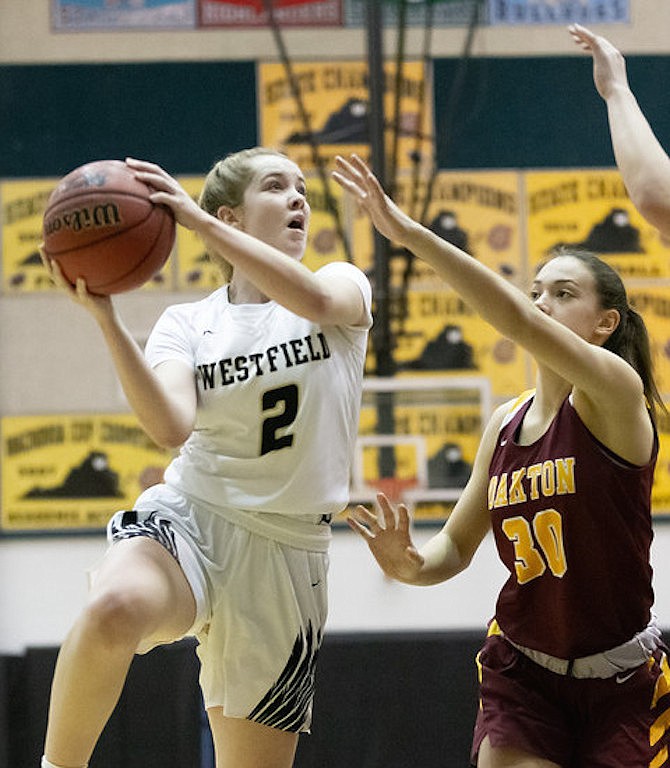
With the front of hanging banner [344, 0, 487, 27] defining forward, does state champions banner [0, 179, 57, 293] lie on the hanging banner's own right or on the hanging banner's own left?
on the hanging banner's own right

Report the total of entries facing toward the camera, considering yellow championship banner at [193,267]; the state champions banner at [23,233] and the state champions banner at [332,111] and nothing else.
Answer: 3

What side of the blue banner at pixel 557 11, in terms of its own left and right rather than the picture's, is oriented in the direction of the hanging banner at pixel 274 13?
right

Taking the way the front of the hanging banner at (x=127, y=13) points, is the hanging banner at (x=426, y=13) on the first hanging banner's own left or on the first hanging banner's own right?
on the first hanging banner's own left

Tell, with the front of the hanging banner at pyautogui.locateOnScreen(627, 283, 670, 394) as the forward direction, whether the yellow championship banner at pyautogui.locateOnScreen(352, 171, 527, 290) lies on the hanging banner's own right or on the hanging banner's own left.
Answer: on the hanging banner's own right

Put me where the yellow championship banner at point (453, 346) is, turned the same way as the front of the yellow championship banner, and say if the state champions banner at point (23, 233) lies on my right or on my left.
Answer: on my right

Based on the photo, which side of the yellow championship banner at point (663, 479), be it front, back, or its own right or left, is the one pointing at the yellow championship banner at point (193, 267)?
right

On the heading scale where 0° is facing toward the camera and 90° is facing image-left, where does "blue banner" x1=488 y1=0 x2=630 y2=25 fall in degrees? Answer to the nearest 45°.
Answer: approximately 0°
